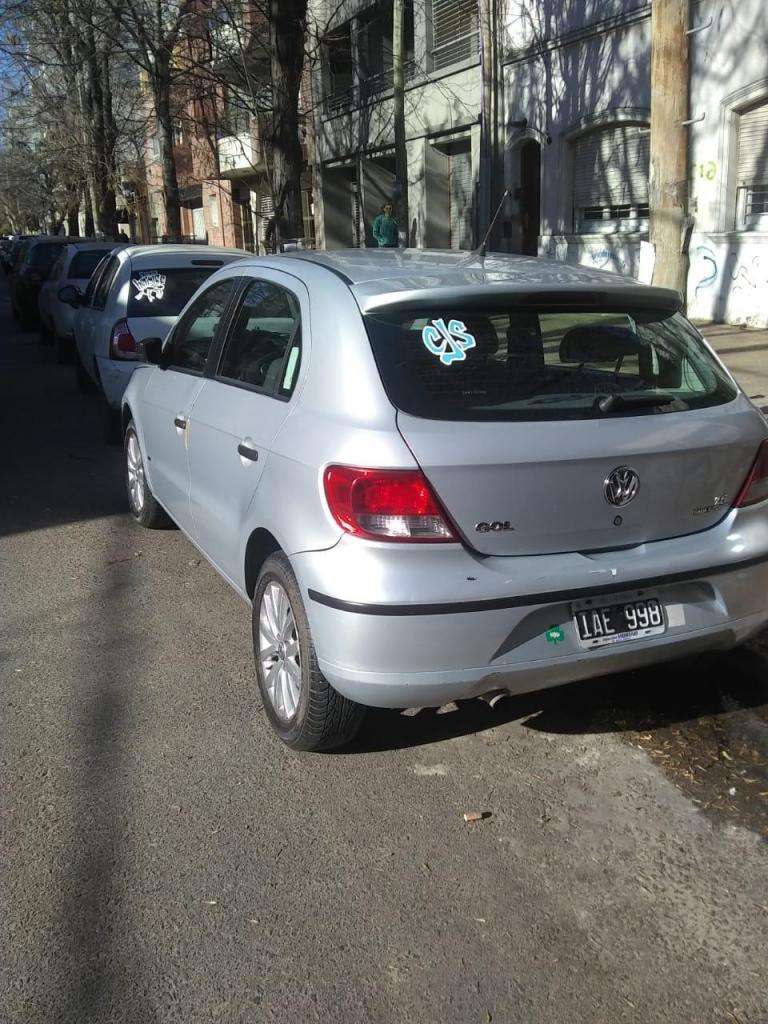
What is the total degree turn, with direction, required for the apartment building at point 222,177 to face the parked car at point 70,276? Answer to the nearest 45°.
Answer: approximately 45° to its left

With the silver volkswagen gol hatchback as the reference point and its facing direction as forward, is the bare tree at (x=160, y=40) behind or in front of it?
in front

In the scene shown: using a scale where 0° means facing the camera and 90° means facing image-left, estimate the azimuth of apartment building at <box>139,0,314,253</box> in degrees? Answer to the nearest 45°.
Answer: approximately 45°

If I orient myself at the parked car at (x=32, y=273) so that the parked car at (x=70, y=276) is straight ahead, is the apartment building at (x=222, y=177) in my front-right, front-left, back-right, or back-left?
back-left

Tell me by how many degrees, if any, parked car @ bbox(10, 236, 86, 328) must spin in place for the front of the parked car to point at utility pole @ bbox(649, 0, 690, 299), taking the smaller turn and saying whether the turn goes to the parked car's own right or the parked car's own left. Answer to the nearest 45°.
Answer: approximately 180°

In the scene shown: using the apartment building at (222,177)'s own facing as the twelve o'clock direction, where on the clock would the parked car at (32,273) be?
The parked car is roughly at 11 o'clock from the apartment building.

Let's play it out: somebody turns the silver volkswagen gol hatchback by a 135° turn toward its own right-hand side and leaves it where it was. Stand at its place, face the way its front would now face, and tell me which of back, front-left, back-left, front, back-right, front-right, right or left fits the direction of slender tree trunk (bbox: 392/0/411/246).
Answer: left

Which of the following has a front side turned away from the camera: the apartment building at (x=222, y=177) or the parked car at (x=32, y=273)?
the parked car

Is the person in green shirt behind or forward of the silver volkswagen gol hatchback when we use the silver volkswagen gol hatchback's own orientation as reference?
forward

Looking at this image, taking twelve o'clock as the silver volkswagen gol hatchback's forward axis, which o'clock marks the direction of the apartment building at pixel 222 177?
The apartment building is roughly at 1 o'clock from the silver volkswagen gol hatchback.

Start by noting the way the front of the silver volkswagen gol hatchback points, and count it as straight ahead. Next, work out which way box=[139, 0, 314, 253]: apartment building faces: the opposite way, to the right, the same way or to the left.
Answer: to the left

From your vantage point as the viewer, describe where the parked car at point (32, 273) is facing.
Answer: facing away from the viewer

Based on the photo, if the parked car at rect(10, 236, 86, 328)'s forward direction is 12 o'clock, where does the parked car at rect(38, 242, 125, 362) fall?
the parked car at rect(38, 242, 125, 362) is roughly at 6 o'clock from the parked car at rect(10, 236, 86, 328).

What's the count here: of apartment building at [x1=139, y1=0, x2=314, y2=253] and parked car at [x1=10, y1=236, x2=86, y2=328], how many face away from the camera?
1

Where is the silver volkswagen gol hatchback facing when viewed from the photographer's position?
facing away from the viewer and to the left of the viewer
